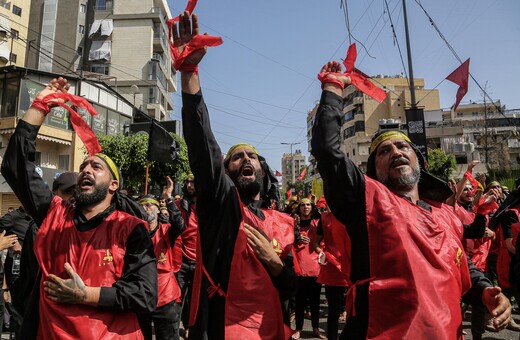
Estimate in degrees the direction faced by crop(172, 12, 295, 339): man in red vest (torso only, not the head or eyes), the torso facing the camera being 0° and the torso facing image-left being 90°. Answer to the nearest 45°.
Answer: approximately 315°

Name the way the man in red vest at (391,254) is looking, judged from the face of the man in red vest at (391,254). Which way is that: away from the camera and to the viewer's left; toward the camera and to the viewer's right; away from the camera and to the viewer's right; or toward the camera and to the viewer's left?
toward the camera and to the viewer's left

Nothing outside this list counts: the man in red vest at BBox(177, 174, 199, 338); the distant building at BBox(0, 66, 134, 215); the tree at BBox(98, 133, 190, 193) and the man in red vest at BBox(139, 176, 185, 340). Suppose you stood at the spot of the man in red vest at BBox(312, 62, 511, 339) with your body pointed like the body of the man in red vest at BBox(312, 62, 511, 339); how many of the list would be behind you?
4

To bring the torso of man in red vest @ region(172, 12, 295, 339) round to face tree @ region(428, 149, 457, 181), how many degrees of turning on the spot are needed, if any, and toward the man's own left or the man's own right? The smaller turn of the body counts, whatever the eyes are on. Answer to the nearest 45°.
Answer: approximately 90° to the man's own left

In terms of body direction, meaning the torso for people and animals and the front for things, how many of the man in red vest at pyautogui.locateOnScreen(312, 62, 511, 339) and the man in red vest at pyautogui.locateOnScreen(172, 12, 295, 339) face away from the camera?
0

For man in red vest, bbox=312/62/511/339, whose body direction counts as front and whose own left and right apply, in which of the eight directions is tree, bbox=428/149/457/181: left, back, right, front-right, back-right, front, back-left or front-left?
back-left

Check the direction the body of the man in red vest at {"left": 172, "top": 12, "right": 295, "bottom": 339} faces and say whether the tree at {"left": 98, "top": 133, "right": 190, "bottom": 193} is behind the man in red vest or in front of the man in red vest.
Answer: behind
